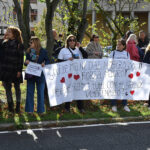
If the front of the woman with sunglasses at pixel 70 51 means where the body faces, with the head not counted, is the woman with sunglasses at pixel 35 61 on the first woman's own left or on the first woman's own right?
on the first woman's own right

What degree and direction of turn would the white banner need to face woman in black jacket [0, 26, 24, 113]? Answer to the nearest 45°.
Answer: approximately 45° to its right

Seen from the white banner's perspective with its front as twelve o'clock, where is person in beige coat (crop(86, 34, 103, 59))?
The person in beige coat is roughly at 6 o'clock from the white banner.

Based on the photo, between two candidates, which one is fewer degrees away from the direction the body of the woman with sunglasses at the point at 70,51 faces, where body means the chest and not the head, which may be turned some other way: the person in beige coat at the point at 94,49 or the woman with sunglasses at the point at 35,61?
the woman with sunglasses

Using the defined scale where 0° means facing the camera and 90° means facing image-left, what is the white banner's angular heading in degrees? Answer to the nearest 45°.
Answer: approximately 0°

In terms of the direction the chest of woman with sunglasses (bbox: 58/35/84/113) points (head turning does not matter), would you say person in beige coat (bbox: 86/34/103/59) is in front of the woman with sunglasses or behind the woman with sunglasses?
behind

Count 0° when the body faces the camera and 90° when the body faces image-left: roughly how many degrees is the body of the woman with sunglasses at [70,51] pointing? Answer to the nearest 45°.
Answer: approximately 0°
